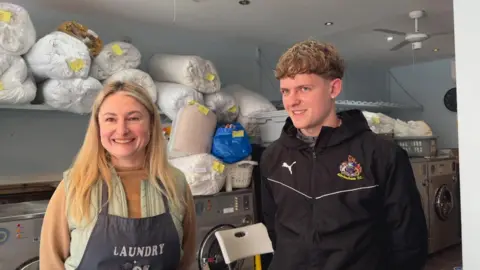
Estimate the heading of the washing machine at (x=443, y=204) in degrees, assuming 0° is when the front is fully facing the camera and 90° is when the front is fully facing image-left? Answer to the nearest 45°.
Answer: approximately 315°

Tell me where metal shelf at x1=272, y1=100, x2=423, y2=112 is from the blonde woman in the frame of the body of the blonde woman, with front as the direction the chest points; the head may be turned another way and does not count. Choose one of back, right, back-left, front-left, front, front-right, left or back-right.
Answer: back-left

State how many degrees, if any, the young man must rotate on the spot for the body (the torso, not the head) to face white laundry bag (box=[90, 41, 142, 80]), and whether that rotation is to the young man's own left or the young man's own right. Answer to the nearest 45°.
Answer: approximately 90° to the young man's own right

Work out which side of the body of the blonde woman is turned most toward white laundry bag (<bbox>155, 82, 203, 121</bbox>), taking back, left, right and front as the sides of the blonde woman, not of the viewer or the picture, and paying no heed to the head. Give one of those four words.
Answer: back

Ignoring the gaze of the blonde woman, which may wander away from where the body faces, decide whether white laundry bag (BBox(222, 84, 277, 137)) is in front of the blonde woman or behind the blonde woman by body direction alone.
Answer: behind

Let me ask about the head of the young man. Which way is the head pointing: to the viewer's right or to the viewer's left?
to the viewer's left

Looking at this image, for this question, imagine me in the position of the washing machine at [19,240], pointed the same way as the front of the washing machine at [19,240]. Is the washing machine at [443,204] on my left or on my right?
on my left

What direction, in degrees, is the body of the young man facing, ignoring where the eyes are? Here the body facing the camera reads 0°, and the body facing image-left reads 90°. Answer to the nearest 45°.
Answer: approximately 45°

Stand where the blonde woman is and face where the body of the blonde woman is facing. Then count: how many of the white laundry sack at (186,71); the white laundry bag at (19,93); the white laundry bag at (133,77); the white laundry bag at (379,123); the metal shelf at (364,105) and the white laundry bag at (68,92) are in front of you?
0

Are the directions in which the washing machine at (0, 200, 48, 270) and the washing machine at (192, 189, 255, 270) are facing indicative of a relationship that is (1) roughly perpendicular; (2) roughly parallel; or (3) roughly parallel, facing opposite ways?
roughly parallel

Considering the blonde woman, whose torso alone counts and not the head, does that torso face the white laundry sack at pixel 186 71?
no

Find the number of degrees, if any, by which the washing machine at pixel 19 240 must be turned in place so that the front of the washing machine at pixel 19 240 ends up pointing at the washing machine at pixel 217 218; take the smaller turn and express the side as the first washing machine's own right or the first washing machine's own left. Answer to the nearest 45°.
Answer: approximately 90° to the first washing machine's own left

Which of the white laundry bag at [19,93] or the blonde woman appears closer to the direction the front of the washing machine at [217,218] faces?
the blonde woman

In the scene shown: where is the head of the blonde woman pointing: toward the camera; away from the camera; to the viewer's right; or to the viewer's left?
toward the camera

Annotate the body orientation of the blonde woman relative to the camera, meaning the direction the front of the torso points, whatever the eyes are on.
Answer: toward the camera

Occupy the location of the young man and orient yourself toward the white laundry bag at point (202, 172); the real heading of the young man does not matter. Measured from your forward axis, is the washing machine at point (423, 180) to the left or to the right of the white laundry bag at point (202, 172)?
right

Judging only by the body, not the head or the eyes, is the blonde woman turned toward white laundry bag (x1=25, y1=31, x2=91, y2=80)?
no

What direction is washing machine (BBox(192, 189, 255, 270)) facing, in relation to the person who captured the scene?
facing the viewer and to the right of the viewer

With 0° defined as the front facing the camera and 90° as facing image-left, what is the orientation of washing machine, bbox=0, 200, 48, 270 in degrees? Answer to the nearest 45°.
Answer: approximately 0°

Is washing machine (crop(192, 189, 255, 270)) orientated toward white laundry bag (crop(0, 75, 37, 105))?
no

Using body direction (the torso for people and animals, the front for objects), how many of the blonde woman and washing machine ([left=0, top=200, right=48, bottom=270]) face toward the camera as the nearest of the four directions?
2
